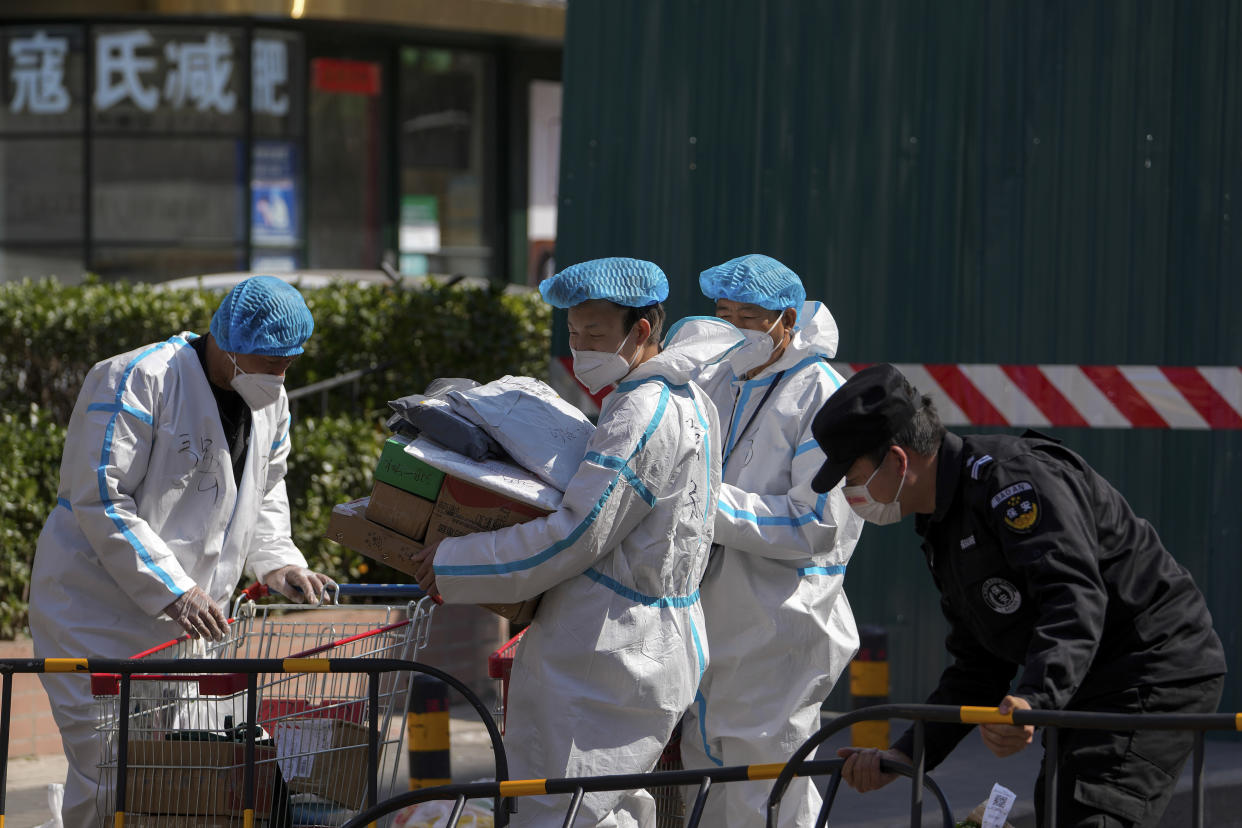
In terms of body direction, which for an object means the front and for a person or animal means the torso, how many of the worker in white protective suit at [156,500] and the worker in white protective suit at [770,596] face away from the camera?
0

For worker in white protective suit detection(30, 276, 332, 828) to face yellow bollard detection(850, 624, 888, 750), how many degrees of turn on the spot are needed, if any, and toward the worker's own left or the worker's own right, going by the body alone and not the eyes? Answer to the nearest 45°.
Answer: approximately 90° to the worker's own left

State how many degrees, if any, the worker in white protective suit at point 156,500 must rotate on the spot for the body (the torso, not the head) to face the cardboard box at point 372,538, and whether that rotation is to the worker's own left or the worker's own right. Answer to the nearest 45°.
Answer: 0° — they already face it

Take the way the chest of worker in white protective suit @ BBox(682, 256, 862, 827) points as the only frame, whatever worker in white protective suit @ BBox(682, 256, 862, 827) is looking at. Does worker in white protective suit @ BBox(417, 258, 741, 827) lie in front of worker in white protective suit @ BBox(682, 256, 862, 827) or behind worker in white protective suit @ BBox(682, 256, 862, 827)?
in front

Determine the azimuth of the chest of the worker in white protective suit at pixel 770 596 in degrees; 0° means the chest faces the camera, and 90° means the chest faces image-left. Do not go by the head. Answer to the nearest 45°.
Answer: approximately 45°

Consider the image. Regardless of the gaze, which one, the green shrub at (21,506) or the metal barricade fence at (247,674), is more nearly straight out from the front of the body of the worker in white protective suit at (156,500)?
the metal barricade fence

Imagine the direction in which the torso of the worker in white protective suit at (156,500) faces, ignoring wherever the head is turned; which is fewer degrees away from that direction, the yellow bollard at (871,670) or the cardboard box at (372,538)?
the cardboard box

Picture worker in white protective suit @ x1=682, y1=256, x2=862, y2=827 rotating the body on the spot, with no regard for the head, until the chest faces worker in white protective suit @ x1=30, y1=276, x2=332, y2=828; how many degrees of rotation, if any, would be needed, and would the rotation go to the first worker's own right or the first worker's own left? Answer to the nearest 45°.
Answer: approximately 45° to the first worker's own right

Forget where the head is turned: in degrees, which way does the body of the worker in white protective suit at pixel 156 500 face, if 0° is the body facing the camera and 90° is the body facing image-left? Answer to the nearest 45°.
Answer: approximately 315°

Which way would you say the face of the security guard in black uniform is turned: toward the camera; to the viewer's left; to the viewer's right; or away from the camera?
to the viewer's left
